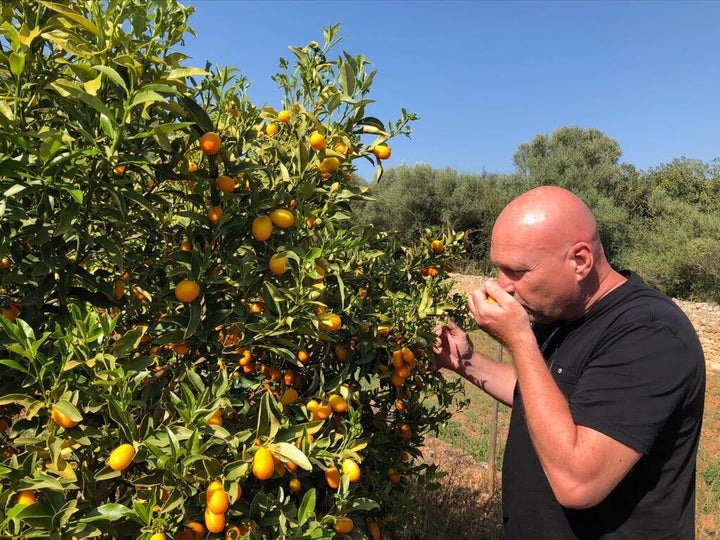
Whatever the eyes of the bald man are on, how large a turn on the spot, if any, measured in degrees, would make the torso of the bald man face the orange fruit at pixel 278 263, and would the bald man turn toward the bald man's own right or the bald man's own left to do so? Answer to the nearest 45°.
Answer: approximately 45° to the bald man's own left

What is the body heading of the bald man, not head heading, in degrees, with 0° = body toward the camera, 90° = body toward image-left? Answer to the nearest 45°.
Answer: approximately 90°

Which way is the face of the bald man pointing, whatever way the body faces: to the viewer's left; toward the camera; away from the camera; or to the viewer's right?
to the viewer's left

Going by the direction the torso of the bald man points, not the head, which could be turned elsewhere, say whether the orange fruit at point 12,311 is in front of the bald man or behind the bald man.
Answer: in front
